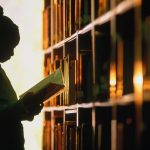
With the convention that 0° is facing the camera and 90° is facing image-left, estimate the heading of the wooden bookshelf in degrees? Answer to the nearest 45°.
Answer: approximately 45°
